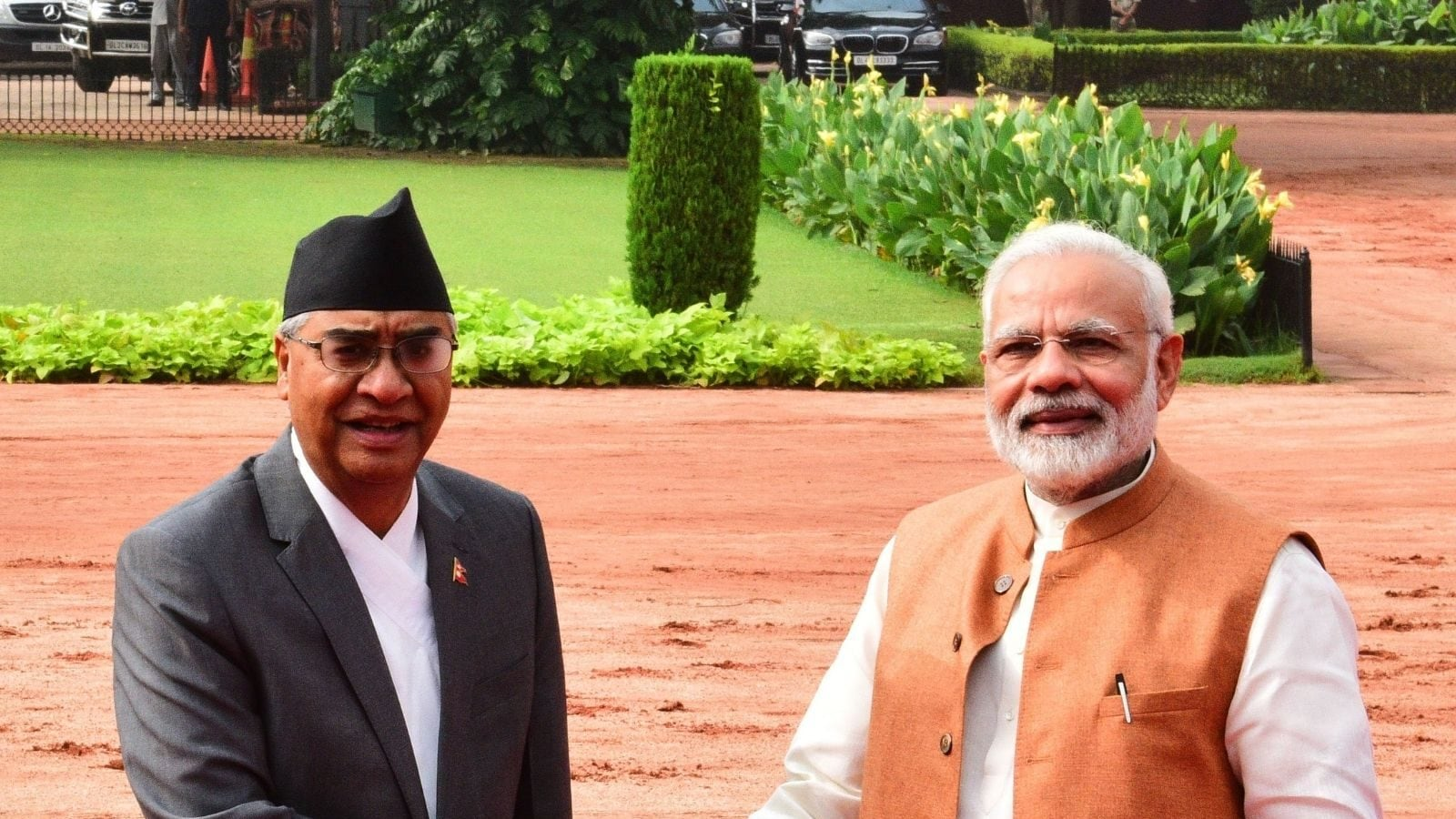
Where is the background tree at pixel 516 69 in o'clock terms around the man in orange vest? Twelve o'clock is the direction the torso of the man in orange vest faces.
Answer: The background tree is roughly at 4 o'clock from the man in orange vest.

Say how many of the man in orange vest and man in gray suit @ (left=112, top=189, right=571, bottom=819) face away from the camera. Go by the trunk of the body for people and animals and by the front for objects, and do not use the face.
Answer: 0

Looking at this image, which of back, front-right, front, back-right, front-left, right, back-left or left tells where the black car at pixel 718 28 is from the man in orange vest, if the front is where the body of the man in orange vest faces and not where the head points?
back-right

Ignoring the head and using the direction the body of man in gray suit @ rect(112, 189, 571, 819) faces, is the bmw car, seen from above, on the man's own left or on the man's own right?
on the man's own left

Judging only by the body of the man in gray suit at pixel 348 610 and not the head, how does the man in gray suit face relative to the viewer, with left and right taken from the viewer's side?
facing the viewer and to the right of the viewer

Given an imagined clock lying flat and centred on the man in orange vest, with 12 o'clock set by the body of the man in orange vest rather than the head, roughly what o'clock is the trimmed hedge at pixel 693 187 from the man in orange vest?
The trimmed hedge is roughly at 4 o'clock from the man in orange vest.

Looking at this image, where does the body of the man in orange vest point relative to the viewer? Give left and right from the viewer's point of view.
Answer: facing the viewer and to the left of the viewer
